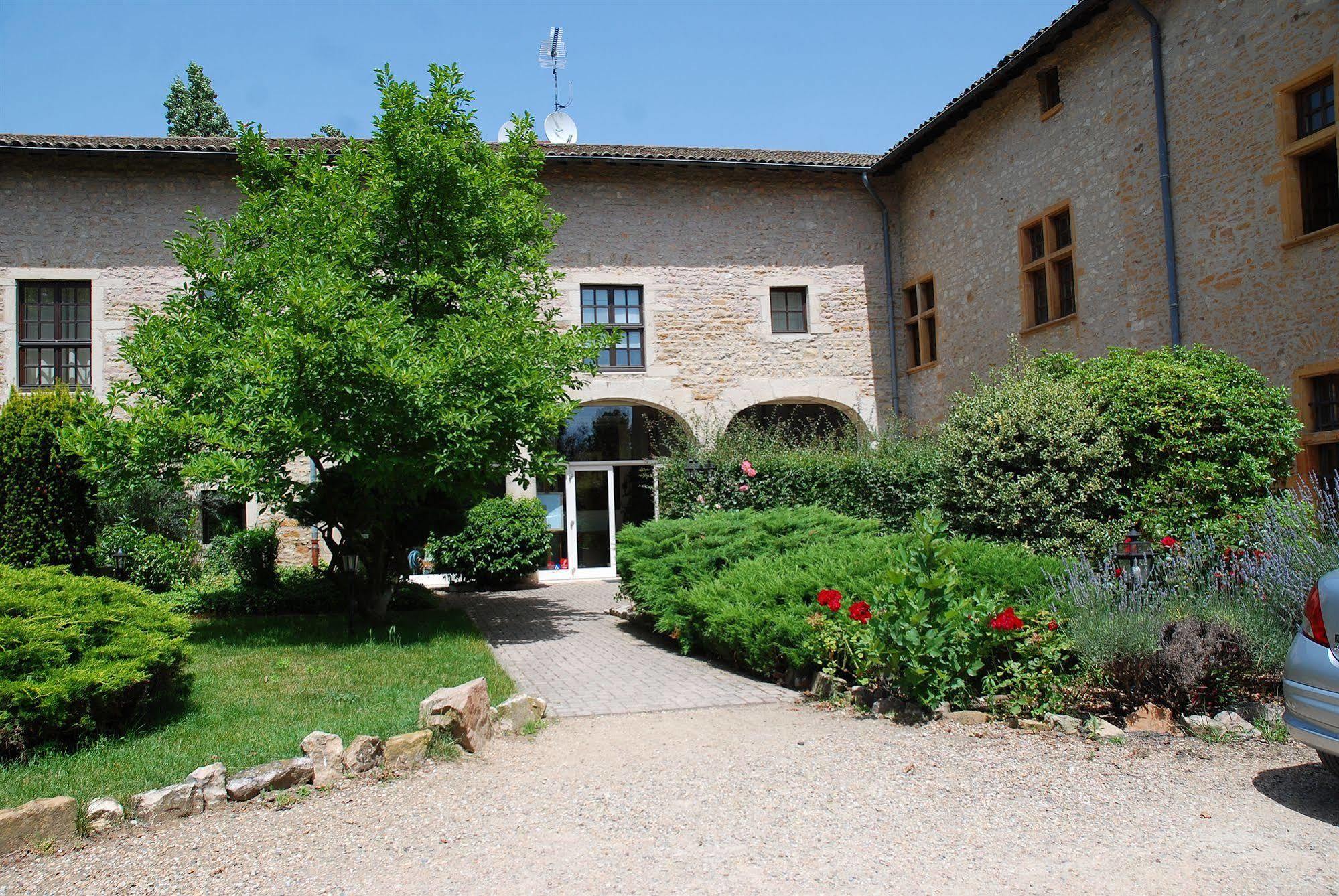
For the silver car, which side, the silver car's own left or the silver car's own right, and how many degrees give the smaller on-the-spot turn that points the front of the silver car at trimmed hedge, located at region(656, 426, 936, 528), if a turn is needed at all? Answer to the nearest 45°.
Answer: approximately 90° to the silver car's own left

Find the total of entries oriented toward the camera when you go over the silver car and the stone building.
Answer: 1

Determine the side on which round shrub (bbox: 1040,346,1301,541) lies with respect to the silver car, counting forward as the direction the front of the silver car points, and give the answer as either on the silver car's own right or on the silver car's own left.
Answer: on the silver car's own left

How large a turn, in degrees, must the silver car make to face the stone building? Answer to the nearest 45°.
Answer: approximately 90° to its left

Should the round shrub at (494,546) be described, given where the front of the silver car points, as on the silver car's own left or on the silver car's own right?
on the silver car's own left

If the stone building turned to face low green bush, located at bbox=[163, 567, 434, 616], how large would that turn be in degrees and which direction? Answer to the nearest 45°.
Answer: approximately 90° to its right

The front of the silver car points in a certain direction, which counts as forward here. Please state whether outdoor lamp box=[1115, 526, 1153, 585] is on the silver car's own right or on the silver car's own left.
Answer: on the silver car's own left

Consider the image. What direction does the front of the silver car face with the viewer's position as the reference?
facing away from the viewer and to the right of the viewer

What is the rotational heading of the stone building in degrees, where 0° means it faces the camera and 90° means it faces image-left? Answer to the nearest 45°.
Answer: approximately 0°
